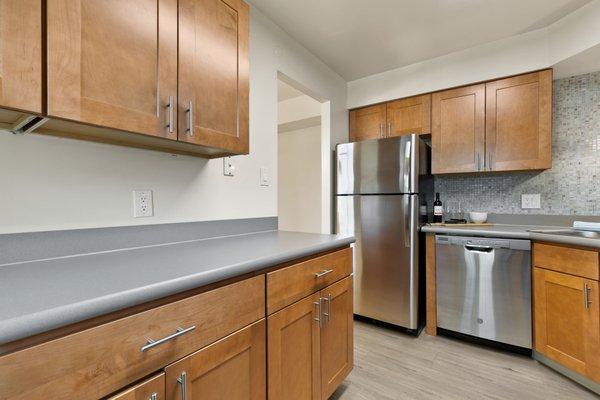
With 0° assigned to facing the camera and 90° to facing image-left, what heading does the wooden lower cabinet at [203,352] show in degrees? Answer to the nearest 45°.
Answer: approximately 315°

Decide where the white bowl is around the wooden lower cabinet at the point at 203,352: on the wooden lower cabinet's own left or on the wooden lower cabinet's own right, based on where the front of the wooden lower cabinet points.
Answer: on the wooden lower cabinet's own left

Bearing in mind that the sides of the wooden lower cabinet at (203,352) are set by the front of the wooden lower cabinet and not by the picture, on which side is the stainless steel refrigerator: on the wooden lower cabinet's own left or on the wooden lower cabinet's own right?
on the wooden lower cabinet's own left

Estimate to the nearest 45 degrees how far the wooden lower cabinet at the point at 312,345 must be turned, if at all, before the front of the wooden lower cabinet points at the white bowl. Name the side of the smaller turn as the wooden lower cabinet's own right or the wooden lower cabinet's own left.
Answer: approximately 90° to the wooden lower cabinet's own left

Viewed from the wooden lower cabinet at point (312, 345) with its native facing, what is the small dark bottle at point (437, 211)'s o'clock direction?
The small dark bottle is roughly at 9 o'clock from the wooden lower cabinet.

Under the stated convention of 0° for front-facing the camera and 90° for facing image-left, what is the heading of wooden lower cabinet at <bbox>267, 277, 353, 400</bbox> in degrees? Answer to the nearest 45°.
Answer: approximately 315°

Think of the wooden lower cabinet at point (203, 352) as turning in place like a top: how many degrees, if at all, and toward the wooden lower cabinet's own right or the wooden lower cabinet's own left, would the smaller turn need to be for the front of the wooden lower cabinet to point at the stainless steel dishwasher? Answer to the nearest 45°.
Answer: approximately 45° to the wooden lower cabinet's own left

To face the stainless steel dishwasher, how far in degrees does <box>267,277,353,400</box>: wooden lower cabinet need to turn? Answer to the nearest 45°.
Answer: approximately 90° to its left

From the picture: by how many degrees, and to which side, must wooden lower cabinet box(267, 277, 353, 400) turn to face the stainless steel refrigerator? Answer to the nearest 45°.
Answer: approximately 90° to its left
